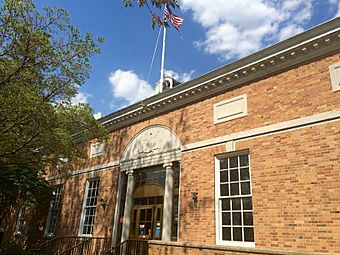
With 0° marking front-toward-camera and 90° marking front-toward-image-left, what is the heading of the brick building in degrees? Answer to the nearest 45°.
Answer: approximately 45°
